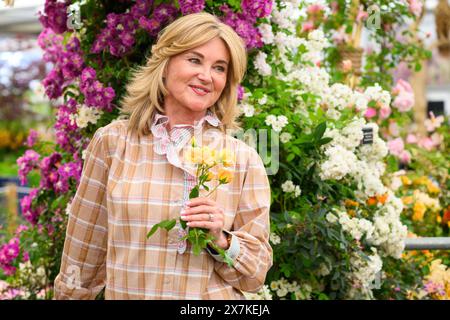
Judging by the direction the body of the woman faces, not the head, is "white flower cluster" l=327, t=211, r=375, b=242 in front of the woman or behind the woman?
behind

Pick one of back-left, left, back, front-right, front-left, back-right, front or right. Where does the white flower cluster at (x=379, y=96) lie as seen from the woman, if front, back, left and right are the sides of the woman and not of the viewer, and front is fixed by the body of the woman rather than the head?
back-left

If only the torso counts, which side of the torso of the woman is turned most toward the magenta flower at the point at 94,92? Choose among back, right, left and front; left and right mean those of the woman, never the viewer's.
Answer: back

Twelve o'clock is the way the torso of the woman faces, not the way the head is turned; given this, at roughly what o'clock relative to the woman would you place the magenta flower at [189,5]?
The magenta flower is roughly at 6 o'clock from the woman.

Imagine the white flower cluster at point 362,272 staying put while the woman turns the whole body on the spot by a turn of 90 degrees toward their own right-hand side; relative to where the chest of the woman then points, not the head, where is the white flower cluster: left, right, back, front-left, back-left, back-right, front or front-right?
back-right

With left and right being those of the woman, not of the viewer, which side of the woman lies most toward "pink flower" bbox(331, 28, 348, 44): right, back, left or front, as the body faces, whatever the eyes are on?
back

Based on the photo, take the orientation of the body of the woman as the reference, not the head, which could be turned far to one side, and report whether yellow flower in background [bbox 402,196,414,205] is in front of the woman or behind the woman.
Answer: behind

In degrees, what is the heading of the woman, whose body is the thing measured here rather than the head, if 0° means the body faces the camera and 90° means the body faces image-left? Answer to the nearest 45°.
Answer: approximately 0°

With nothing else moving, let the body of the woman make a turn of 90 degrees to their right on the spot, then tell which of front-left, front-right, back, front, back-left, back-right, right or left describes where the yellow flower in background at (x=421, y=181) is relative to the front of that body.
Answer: back-right
